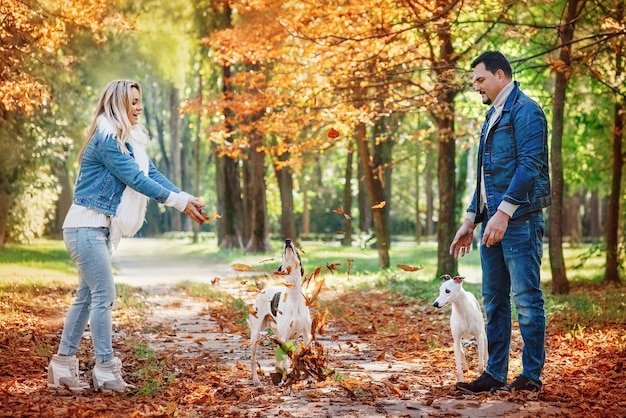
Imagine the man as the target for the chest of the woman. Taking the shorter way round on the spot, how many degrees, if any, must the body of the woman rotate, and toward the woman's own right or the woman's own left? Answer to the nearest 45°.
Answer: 0° — they already face them

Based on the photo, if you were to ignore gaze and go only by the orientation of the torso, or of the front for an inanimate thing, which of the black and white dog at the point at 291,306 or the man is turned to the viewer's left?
the man

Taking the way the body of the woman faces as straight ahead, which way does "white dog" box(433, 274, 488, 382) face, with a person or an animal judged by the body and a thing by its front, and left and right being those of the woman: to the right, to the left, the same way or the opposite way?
to the right

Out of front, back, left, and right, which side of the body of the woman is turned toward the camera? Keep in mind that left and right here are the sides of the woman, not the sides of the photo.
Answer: right

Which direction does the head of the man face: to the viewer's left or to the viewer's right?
to the viewer's left

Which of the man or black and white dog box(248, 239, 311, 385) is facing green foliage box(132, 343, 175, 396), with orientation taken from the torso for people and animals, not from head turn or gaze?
the man

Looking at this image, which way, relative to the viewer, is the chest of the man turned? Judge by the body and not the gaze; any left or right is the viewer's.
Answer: facing to the left of the viewer

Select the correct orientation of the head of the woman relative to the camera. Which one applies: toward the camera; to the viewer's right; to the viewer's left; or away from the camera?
to the viewer's right
